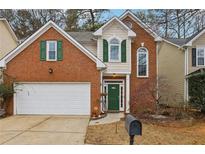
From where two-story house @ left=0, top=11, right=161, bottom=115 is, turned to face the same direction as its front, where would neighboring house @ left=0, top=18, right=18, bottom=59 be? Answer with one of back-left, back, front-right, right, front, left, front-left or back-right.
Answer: back-right

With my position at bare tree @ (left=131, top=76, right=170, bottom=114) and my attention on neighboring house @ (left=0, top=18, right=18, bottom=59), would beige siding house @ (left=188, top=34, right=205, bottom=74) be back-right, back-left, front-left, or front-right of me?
back-right

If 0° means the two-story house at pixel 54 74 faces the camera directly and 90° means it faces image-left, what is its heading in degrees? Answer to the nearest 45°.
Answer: approximately 0°

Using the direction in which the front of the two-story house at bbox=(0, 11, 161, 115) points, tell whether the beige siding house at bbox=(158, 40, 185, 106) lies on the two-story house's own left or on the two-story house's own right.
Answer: on the two-story house's own left

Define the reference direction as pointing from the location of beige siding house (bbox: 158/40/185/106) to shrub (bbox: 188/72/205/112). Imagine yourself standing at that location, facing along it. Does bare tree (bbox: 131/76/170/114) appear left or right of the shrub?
right

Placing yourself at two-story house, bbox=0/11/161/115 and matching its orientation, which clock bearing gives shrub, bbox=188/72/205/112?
The shrub is roughly at 9 o'clock from the two-story house.
